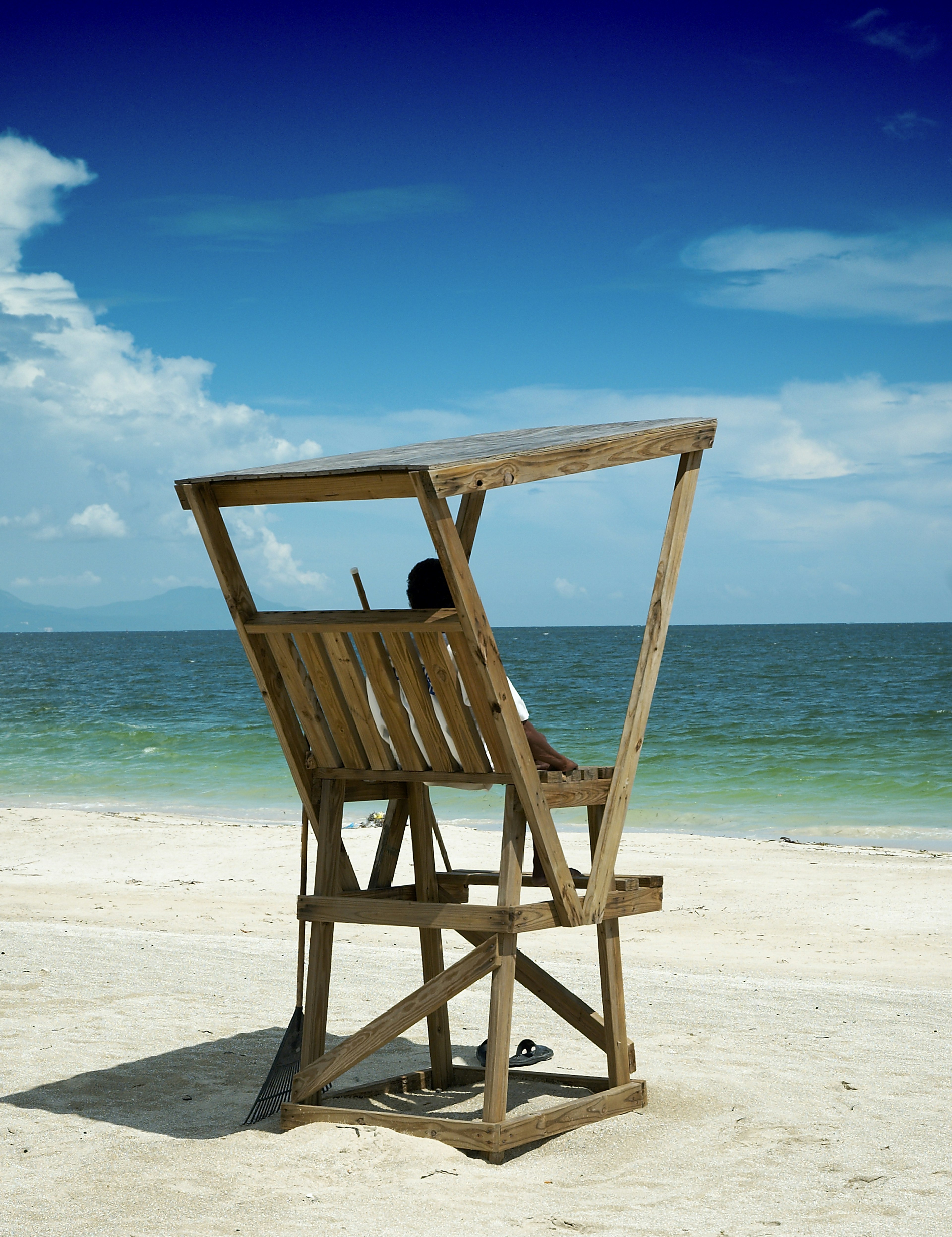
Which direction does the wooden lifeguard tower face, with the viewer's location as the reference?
facing away from the viewer and to the right of the viewer

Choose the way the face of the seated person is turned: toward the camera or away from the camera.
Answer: away from the camera

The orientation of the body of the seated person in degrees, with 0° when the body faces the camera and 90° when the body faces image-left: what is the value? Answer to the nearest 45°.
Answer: approximately 225°
